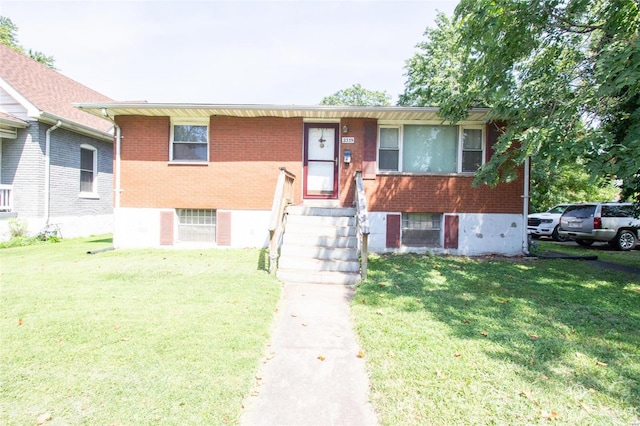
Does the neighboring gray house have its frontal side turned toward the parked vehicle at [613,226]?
no

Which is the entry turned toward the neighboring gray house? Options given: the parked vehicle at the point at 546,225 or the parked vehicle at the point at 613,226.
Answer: the parked vehicle at the point at 546,225

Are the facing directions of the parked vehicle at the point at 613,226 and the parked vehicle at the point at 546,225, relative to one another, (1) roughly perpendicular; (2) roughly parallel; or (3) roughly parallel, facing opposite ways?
roughly parallel, facing opposite ways

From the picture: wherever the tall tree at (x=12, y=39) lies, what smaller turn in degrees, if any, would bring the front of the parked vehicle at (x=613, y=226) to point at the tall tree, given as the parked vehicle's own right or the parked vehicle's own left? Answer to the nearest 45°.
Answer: approximately 135° to the parked vehicle's own left

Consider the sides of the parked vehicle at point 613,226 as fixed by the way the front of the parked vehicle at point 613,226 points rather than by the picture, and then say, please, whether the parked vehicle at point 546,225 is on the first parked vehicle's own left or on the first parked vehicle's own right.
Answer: on the first parked vehicle's own left

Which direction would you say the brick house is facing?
toward the camera

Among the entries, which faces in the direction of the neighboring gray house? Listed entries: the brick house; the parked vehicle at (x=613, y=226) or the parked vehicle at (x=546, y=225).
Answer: the parked vehicle at (x=546, y=225)

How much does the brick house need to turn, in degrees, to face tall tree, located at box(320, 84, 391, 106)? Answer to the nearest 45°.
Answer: approximately 180°

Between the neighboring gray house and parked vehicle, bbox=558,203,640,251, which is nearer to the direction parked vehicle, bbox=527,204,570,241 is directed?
the neighboring gray house

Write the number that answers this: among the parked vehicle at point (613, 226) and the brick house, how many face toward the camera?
1

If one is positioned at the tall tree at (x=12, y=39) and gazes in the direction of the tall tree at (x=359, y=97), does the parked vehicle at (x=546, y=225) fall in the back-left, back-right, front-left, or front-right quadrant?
front-right

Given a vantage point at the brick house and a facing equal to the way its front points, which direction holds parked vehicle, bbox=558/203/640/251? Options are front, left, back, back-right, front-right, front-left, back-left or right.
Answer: left

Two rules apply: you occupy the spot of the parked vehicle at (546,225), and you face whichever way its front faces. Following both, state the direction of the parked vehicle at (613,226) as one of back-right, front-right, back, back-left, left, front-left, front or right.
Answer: left

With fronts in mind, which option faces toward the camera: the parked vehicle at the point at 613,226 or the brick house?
the brick house

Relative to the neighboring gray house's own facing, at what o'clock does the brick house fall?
The brick house is roughly at 9 o'clock from the neighboring gray house.

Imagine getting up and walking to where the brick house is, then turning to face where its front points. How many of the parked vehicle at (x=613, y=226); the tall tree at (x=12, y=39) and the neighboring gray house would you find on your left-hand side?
1

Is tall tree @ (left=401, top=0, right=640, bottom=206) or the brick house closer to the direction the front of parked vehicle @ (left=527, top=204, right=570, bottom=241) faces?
the brick house

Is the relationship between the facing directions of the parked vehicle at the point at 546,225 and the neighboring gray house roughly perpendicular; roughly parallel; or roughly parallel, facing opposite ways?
roughly perpendicular
